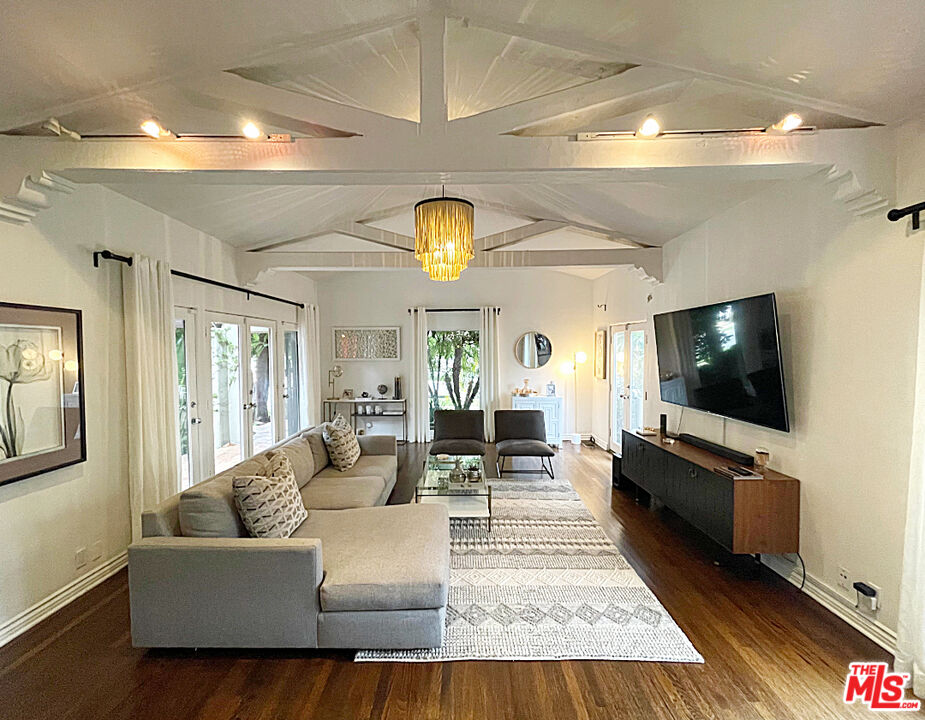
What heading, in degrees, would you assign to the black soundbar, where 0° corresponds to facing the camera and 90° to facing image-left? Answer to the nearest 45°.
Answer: approximately 45°

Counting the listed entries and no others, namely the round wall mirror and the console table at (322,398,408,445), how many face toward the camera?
2

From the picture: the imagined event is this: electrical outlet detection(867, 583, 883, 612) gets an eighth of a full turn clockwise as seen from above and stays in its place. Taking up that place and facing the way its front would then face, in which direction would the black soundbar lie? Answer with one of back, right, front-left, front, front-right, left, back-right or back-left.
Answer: front-right

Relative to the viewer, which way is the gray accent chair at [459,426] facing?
toward the camera

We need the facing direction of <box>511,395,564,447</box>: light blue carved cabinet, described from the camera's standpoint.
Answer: facing the viewer

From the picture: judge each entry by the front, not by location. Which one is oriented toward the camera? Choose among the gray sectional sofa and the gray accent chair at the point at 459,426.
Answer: the gray accent chair

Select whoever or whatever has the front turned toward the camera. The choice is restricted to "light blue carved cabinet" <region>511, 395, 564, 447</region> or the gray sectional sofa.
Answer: the light blue carved cabinet

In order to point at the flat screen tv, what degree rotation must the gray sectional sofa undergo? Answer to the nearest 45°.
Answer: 0° — it already faces it

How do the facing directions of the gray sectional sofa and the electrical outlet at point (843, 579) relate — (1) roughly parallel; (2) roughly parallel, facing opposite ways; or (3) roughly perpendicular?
roughly parallel, facing opposite ways

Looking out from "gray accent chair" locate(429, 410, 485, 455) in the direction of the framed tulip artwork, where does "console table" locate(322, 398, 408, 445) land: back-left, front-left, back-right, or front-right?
back-right

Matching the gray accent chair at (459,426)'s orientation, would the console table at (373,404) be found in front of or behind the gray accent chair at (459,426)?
behind

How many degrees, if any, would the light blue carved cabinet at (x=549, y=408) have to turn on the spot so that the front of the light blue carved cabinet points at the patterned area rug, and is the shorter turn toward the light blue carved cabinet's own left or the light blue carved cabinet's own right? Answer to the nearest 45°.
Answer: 0° — it already faces it

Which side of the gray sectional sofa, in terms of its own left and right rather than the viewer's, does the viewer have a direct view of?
right

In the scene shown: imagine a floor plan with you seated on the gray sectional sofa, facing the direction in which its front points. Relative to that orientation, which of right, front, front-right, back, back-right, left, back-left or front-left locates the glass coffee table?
front-left

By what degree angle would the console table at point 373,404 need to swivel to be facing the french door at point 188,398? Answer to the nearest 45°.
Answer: approximately 45° to its right

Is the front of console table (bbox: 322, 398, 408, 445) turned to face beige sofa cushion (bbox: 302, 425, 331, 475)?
yes

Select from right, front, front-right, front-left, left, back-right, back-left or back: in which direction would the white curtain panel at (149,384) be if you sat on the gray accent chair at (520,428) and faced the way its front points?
front-right

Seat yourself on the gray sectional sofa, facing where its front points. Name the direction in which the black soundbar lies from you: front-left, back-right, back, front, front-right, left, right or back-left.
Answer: front
